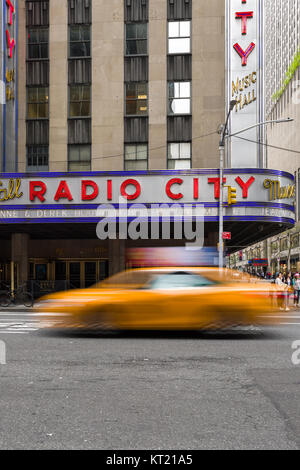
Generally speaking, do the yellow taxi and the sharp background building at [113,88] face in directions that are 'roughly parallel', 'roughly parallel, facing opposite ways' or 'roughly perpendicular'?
roughly perpendicular

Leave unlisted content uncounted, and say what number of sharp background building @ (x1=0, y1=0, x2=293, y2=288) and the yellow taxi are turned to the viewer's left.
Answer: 1

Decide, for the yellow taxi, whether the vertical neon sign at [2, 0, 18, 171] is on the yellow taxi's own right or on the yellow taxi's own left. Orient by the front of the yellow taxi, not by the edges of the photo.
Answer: on the yellow taxi's own right

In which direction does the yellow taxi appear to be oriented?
to the viewer's left

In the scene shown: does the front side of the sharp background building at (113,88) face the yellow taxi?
yes
